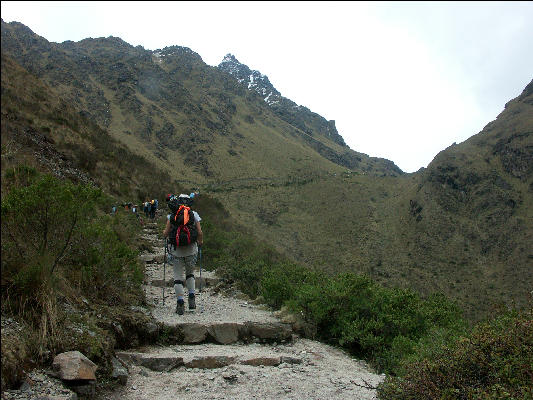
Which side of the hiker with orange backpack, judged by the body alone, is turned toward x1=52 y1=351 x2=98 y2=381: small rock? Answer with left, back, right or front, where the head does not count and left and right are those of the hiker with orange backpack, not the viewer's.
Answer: back

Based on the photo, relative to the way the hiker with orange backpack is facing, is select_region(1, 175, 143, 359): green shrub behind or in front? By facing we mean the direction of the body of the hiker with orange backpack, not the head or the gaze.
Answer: behind

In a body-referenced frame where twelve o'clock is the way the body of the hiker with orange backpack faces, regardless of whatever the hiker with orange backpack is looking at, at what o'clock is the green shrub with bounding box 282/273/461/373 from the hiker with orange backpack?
The green shrub is roughly at 3 o'clock from the hiker with orange backpack.

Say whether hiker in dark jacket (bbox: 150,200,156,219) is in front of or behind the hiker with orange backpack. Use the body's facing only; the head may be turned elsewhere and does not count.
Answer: in front

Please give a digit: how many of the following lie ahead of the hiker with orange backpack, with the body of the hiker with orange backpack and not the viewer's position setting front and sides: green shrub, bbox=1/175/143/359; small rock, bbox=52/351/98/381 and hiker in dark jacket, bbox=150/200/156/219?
1

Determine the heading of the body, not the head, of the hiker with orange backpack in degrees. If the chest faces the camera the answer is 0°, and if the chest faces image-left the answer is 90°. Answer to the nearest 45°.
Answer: approximately 180°

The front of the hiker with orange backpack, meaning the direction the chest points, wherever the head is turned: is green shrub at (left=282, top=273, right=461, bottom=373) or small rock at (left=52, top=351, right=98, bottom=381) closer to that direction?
the green shrub
